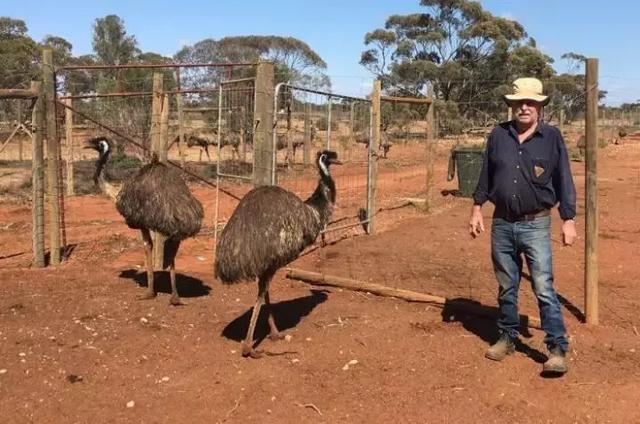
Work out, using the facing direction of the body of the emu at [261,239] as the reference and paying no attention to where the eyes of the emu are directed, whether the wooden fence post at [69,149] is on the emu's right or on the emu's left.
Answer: on the emu's left

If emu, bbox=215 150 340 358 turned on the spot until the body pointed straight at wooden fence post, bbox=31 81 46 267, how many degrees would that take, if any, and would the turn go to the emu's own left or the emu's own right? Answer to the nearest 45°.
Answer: approximately 135° to the emu's own left

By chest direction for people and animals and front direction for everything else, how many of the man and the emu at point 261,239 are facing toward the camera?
1

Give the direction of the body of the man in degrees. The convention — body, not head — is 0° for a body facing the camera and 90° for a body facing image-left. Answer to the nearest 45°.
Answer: approximately 0°

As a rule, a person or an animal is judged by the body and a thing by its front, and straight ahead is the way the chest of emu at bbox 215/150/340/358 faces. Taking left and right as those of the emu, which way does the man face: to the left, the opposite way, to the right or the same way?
to the right

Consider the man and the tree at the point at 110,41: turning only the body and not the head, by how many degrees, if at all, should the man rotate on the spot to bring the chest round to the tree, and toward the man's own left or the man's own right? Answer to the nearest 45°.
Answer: approximately 135° to the man's own right

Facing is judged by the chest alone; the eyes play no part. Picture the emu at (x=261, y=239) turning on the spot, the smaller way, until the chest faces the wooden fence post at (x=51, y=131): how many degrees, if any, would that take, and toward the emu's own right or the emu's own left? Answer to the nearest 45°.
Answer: approximately 135° to the emu's own left

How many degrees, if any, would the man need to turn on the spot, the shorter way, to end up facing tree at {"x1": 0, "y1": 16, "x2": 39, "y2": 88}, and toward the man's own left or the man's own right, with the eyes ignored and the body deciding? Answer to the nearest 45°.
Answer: approximately 135° to the man's own right

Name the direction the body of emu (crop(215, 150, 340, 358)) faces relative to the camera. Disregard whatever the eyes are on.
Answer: to the viewer's right
